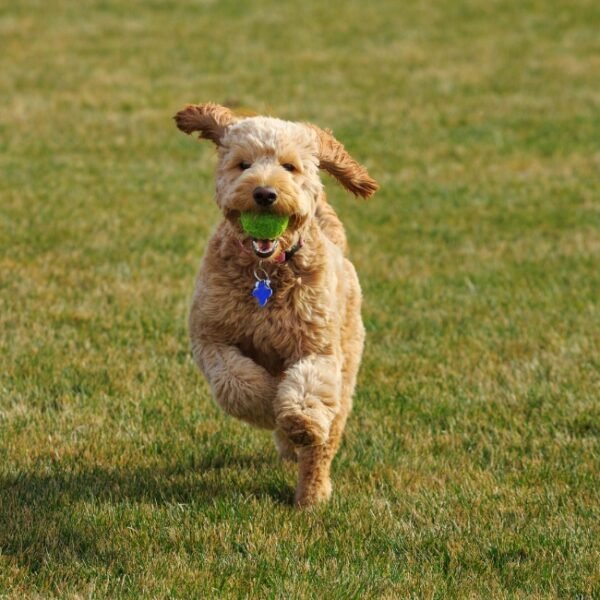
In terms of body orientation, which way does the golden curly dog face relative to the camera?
toward the camera
